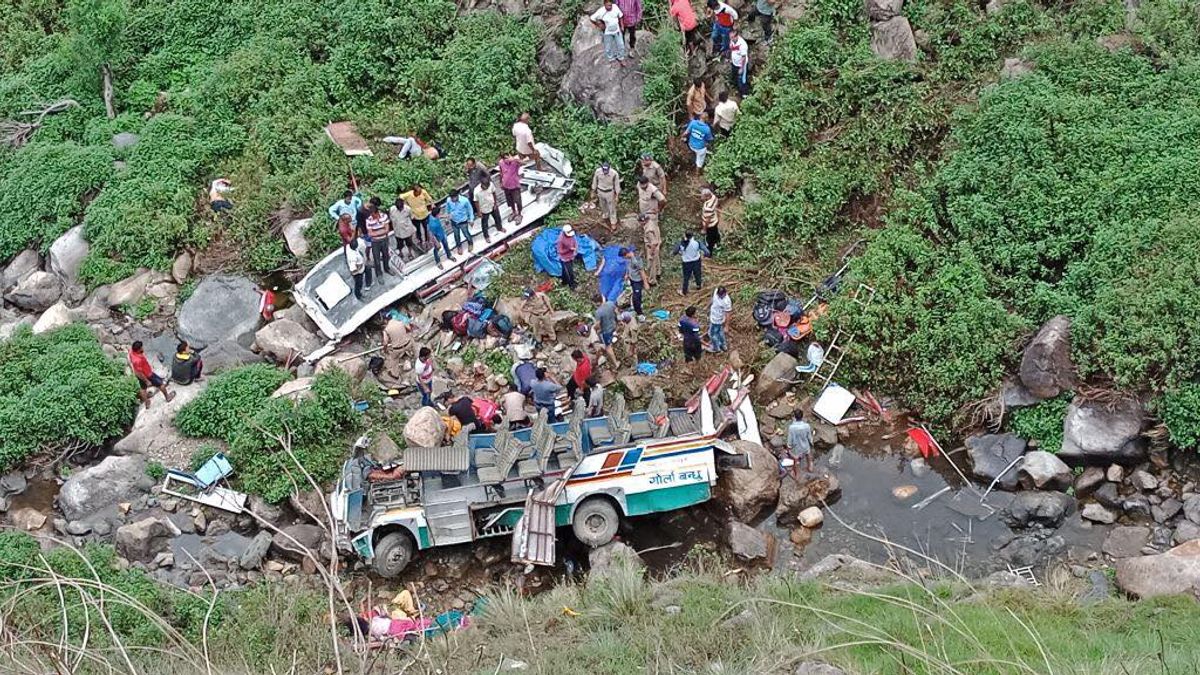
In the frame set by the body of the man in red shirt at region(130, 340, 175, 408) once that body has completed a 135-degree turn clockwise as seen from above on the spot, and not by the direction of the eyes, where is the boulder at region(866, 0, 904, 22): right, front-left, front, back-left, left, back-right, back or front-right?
back

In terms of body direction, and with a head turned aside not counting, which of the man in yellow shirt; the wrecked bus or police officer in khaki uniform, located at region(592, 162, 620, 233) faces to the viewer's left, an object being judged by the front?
the wrecked bus

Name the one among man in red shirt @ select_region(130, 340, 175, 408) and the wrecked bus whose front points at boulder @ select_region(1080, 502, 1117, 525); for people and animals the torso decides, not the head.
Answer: the man in red shirt

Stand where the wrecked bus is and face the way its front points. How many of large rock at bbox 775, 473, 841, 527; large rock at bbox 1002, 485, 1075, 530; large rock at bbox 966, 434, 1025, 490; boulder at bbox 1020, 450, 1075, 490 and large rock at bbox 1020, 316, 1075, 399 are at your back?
5

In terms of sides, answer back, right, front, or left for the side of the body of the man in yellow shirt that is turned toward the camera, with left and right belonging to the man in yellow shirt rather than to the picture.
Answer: front

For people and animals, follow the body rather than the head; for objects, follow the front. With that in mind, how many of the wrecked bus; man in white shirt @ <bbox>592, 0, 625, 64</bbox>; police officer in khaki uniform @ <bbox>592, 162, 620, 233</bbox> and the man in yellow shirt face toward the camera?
3

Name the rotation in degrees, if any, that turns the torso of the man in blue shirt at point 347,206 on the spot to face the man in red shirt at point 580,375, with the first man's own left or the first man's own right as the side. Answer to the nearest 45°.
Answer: approximately 45° to the first man's own left

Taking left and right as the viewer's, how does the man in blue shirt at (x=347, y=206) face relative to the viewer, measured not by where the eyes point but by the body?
facing the viewer

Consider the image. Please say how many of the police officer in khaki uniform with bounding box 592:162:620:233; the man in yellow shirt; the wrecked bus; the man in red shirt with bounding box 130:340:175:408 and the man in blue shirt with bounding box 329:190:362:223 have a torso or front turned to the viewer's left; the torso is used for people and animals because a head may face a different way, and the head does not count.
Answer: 1

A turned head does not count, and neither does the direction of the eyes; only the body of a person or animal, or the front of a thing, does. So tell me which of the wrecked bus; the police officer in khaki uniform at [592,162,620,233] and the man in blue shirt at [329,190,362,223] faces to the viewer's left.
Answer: the wrecked bus

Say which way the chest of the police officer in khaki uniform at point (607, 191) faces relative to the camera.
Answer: toward the camera

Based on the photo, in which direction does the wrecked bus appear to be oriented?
to the viewer's left

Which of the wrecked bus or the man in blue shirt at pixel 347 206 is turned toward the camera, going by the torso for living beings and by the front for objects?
the man in blue shirt

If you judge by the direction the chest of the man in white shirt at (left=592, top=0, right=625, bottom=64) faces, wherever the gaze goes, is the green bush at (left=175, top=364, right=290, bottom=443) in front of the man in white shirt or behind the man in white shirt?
in front

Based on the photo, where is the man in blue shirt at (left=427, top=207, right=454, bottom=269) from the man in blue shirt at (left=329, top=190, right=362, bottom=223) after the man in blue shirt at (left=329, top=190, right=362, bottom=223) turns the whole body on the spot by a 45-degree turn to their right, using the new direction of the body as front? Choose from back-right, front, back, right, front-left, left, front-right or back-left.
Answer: left

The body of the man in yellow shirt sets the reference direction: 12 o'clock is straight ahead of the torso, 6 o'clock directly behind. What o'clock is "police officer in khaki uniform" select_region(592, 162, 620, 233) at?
The police officer in khaki uniform is roughly at 9 o'clock from the man in yellow shirt.

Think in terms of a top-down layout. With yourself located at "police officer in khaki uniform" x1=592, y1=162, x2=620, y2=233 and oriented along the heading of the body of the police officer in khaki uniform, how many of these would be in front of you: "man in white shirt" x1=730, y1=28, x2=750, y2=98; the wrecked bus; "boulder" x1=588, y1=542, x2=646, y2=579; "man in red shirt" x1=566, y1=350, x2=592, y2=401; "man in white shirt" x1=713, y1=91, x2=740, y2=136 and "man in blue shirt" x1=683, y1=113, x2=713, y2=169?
3

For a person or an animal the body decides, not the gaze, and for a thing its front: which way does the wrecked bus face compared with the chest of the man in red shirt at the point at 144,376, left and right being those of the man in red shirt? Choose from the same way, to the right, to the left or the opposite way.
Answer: the opposite way

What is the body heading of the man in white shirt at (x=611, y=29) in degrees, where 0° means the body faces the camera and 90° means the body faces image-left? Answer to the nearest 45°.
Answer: approximately 0°

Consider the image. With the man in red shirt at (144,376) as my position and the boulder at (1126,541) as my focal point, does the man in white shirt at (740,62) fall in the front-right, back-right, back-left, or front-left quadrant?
front-left
